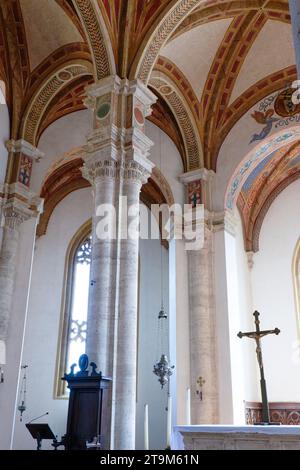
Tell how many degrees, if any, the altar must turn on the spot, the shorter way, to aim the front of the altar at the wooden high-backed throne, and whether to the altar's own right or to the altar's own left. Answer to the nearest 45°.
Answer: approximately 135° to the altar's own right

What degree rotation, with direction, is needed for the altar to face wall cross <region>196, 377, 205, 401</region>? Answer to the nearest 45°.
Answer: approximately 180°

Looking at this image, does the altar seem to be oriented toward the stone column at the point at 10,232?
no

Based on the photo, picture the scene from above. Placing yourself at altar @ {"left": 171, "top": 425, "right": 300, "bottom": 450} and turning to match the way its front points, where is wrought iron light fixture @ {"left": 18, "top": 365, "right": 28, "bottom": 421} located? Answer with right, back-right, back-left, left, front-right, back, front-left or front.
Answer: back-right

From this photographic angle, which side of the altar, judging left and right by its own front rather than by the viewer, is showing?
front

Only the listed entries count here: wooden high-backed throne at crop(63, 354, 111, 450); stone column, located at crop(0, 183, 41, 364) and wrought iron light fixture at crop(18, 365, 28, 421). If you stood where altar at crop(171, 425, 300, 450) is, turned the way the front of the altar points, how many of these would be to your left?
0

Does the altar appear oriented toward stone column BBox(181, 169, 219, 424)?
no

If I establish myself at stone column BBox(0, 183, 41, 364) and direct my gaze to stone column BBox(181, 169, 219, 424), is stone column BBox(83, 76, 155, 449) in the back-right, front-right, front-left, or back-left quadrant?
front-right
